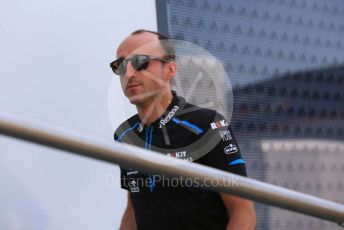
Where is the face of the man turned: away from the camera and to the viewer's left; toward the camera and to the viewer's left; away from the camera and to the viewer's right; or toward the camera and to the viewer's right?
toward the camera and to the viewer's left

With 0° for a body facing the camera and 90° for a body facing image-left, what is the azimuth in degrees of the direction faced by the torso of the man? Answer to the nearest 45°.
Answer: approximately 45°
